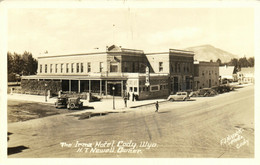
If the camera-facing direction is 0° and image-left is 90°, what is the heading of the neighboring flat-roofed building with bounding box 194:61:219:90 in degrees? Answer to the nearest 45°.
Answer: approximately 315°

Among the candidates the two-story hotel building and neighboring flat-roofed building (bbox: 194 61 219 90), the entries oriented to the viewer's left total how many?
0

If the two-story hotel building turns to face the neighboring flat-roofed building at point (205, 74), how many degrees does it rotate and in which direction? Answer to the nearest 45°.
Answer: approximately 90° to its left

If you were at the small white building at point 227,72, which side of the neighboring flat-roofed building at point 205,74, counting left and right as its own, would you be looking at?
left

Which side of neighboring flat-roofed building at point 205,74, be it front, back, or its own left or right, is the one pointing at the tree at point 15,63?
right

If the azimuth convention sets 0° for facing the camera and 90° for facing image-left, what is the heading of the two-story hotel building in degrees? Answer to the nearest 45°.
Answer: approximately 0°

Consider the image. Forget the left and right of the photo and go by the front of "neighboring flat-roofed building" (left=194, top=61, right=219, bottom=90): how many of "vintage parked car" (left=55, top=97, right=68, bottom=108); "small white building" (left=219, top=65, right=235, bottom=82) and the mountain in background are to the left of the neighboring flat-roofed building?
1

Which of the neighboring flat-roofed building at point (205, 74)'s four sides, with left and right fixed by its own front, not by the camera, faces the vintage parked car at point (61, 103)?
right

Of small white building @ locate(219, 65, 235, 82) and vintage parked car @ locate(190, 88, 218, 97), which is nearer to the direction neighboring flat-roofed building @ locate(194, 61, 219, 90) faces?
the vintage parked car

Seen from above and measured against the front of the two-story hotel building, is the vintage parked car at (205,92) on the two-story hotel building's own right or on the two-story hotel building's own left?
on the two-story hotel building's own left
